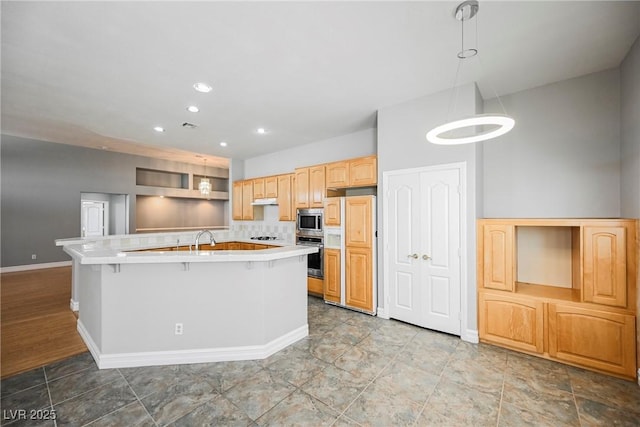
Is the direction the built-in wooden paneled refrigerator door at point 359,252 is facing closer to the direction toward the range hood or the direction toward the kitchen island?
the kitchen island

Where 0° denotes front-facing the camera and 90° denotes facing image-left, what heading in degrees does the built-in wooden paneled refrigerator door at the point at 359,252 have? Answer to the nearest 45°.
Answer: approximately 45°

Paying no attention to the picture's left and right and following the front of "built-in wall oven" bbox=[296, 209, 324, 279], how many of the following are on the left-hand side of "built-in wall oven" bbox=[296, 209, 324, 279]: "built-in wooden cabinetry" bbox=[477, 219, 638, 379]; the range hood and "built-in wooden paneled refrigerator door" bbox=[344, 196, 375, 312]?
2

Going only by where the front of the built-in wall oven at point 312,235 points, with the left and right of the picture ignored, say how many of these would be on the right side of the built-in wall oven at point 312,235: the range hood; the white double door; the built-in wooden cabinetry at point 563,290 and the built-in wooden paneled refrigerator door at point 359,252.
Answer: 1

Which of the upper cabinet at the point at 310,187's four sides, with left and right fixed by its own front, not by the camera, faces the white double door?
left

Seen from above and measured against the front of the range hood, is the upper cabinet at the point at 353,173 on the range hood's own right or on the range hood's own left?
on the range hood's own left

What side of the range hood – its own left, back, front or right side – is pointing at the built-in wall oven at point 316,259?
left

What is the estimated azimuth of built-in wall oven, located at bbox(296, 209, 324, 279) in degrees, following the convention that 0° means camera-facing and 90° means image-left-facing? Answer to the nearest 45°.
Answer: approximately 45°

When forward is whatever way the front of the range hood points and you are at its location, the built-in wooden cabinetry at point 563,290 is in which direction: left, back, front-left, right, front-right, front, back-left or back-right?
left
